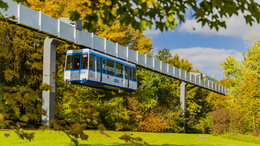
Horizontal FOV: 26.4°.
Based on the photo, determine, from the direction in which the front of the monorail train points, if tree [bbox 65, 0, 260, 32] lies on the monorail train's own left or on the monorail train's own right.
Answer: on the monorail train's own left

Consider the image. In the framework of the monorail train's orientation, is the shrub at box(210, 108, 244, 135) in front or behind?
behind

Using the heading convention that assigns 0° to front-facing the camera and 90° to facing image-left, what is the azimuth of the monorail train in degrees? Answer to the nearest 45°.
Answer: approximately 45°
